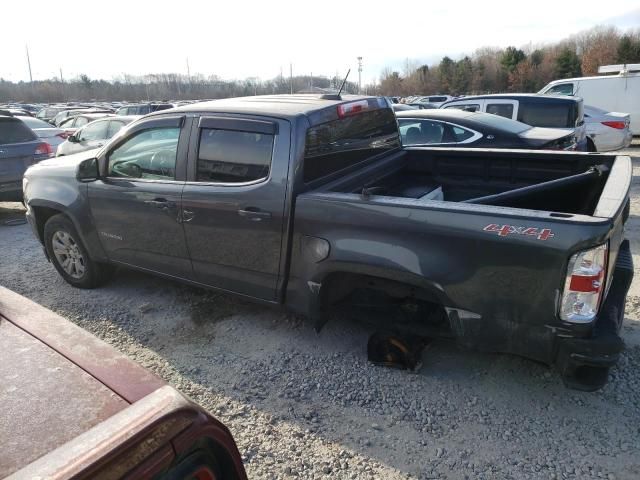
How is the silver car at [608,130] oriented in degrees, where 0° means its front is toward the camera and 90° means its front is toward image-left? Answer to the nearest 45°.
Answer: approximately 135°

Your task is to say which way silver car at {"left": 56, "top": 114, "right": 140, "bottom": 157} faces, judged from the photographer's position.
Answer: facing to the left of the viewer

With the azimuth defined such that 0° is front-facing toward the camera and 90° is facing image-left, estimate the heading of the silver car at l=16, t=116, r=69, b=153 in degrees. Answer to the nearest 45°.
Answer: approximately 135°

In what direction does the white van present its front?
to the viewer's left

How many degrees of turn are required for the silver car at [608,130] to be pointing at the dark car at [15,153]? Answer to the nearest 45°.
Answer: approximately 90° to its left

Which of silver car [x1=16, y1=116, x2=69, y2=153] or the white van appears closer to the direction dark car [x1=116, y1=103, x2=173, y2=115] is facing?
the silver car

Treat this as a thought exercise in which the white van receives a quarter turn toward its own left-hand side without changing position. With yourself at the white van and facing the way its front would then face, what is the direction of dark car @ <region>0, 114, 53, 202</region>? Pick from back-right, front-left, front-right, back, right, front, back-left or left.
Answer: front-right

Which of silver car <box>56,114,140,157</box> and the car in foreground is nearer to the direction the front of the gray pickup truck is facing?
the silver car

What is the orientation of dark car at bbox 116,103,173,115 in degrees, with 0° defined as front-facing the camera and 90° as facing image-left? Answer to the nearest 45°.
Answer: approximately 90°

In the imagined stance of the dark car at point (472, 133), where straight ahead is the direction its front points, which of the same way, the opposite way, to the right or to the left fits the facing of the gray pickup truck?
the same way

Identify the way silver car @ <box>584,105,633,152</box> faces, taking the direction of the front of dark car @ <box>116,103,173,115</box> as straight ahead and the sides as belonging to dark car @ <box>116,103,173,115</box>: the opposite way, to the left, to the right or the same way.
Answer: to the right

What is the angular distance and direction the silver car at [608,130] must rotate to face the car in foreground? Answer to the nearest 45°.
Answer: approximately 135° to its left

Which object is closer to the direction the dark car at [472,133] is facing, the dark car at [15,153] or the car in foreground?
the dark car

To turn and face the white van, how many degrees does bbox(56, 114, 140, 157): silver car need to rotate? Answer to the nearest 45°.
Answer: approximately 180°

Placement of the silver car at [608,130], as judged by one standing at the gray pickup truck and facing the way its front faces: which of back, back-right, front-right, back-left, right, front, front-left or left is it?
right
